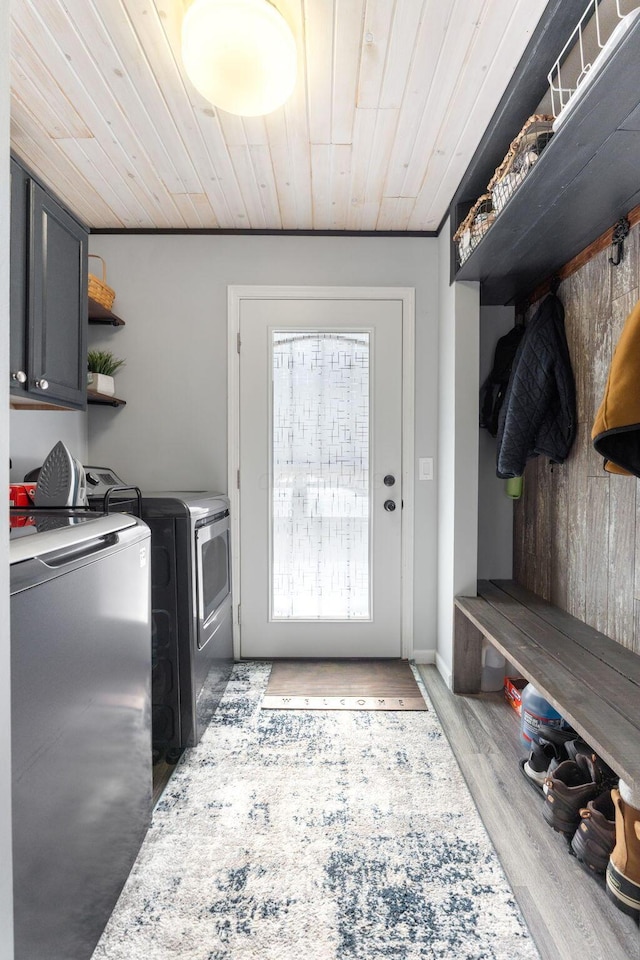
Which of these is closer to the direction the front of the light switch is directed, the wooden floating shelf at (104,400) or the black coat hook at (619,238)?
the black coat hook

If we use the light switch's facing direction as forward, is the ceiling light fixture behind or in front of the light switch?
in front

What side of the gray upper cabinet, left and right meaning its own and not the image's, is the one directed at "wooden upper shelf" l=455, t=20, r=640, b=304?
front

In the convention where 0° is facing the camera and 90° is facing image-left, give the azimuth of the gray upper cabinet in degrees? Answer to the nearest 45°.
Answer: approximately 315°

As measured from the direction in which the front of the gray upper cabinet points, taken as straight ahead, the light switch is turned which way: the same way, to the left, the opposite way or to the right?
to the right

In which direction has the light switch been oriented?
toward the camera

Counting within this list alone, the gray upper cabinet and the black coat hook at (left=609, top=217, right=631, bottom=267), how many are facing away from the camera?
0

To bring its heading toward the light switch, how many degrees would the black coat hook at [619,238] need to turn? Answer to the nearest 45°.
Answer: approximately 90° to its right

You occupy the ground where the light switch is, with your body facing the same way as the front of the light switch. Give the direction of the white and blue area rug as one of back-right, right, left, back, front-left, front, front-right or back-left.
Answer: front

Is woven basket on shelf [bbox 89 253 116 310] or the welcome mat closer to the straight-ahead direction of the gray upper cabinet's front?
the welcome mat
